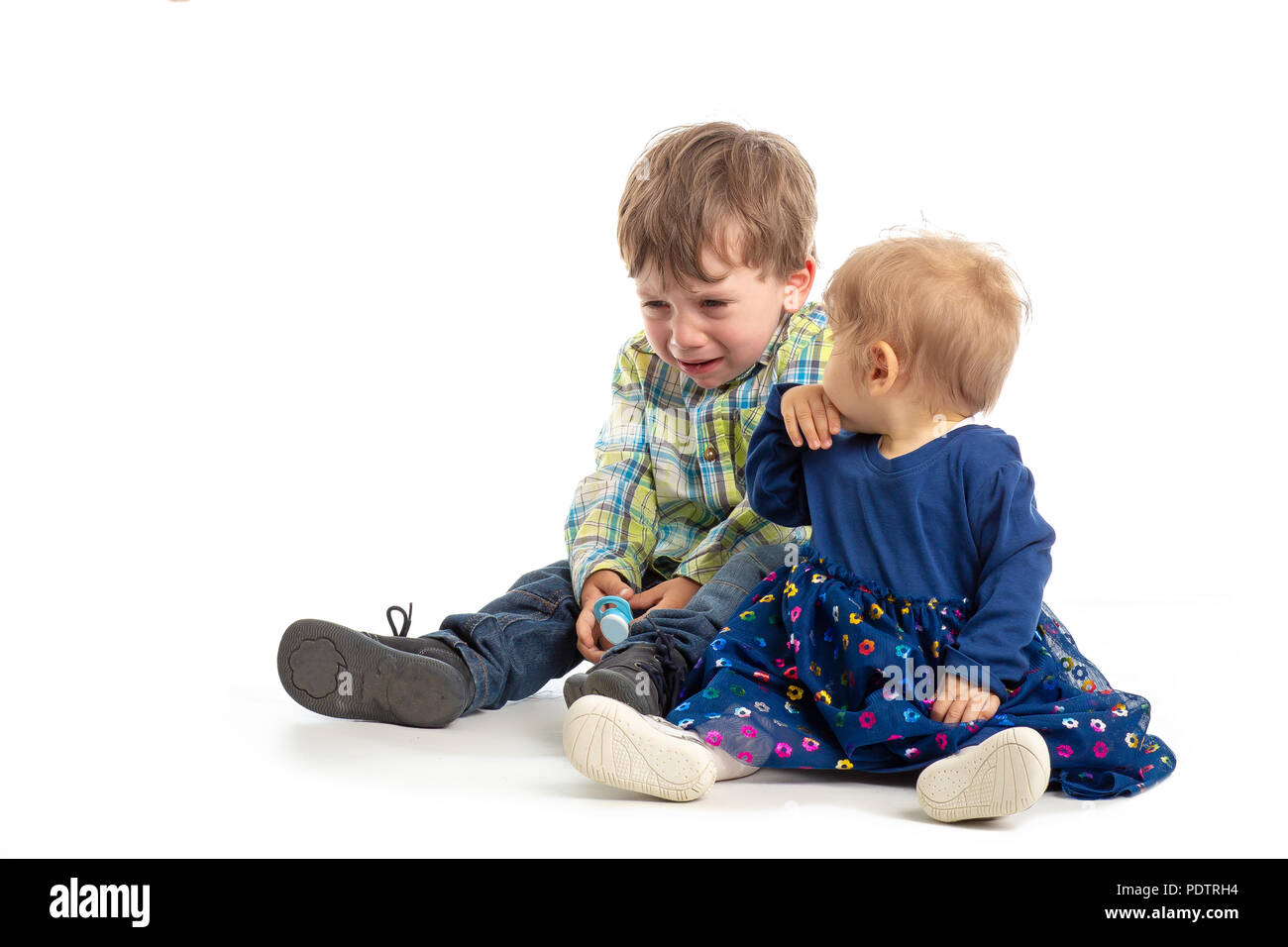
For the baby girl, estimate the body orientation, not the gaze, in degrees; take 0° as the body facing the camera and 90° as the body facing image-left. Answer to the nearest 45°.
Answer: approximately 45°
